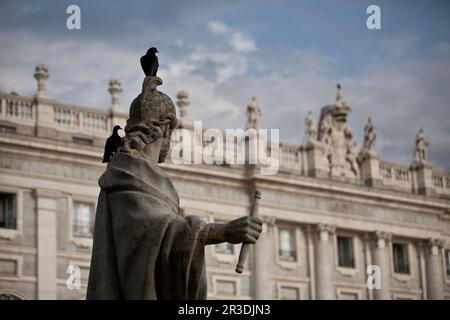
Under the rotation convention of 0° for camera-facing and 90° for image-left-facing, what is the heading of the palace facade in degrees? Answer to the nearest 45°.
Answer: approximately 315°

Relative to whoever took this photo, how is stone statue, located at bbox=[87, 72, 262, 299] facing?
facing away from the viewer and to the right of the viewer
